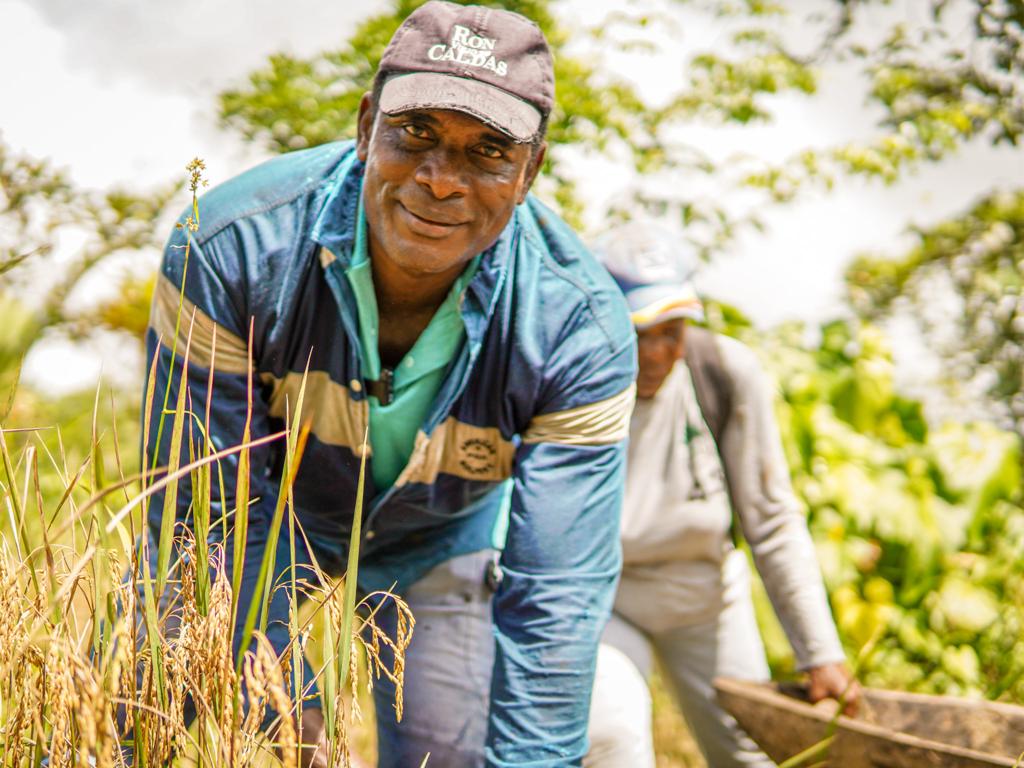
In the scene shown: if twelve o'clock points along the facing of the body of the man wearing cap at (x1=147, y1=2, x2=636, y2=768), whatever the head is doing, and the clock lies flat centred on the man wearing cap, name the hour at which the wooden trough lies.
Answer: The wooden trough is roughly at 8 o'clock from the man wearing cap.

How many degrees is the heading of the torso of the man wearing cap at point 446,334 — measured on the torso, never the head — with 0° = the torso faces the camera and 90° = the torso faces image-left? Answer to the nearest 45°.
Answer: approximately 0°

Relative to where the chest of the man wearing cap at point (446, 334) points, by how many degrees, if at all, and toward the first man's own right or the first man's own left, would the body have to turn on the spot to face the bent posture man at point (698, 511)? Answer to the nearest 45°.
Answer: approximately 135° to the first man's own left
